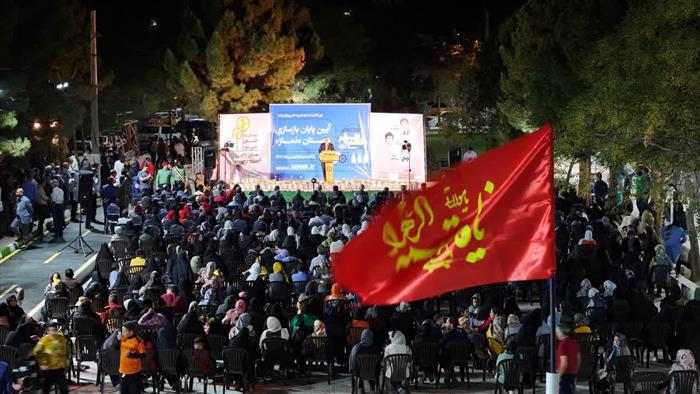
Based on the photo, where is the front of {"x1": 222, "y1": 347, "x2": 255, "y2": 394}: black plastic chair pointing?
away from the camera

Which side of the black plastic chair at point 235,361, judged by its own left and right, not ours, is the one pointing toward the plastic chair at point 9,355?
left

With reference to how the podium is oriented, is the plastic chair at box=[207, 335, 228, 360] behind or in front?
in front

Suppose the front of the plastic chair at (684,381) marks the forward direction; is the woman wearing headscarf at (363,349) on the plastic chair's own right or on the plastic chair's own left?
on the plastic chair's own left

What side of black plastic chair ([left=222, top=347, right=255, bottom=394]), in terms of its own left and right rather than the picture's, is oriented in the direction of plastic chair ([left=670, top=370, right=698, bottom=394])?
right

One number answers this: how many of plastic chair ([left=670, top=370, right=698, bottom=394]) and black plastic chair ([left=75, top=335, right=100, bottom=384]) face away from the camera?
2

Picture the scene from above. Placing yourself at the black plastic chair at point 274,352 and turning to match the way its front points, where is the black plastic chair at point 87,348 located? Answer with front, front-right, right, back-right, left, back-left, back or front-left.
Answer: left

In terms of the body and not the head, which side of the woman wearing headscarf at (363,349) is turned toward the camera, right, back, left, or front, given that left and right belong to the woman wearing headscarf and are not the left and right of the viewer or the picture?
back

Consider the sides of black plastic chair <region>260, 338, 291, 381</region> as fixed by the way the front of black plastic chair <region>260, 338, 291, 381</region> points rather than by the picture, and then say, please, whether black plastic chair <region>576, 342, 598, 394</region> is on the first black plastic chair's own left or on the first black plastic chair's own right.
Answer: on the first black plastic chair's own right

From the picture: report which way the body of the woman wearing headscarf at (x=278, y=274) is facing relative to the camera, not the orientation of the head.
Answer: away from the camera

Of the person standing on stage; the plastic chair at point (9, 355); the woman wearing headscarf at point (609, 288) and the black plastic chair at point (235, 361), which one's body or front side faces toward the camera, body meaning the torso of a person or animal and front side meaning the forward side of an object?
the person standing on stage

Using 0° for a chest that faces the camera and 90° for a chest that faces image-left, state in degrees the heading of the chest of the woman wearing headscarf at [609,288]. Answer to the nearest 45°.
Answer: approximately 180°

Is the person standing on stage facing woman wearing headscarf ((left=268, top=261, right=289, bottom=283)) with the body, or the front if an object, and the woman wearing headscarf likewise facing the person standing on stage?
yes

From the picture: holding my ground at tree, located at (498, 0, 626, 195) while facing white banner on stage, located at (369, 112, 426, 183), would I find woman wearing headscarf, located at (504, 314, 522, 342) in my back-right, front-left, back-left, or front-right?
back-left

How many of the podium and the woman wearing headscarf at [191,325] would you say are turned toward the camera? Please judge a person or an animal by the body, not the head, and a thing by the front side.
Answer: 1

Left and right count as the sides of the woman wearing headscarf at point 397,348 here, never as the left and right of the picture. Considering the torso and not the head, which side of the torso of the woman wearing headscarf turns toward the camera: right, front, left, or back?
back

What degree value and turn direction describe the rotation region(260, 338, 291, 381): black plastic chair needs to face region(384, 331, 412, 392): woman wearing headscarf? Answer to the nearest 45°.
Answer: approximately 135° to its right

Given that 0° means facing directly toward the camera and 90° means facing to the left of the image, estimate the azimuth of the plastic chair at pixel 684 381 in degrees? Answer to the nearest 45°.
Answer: approximately 180°

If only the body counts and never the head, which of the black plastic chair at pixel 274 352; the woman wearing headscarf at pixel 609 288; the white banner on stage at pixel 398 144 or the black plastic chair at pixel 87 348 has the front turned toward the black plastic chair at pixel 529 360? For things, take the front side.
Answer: the white banner on stage
